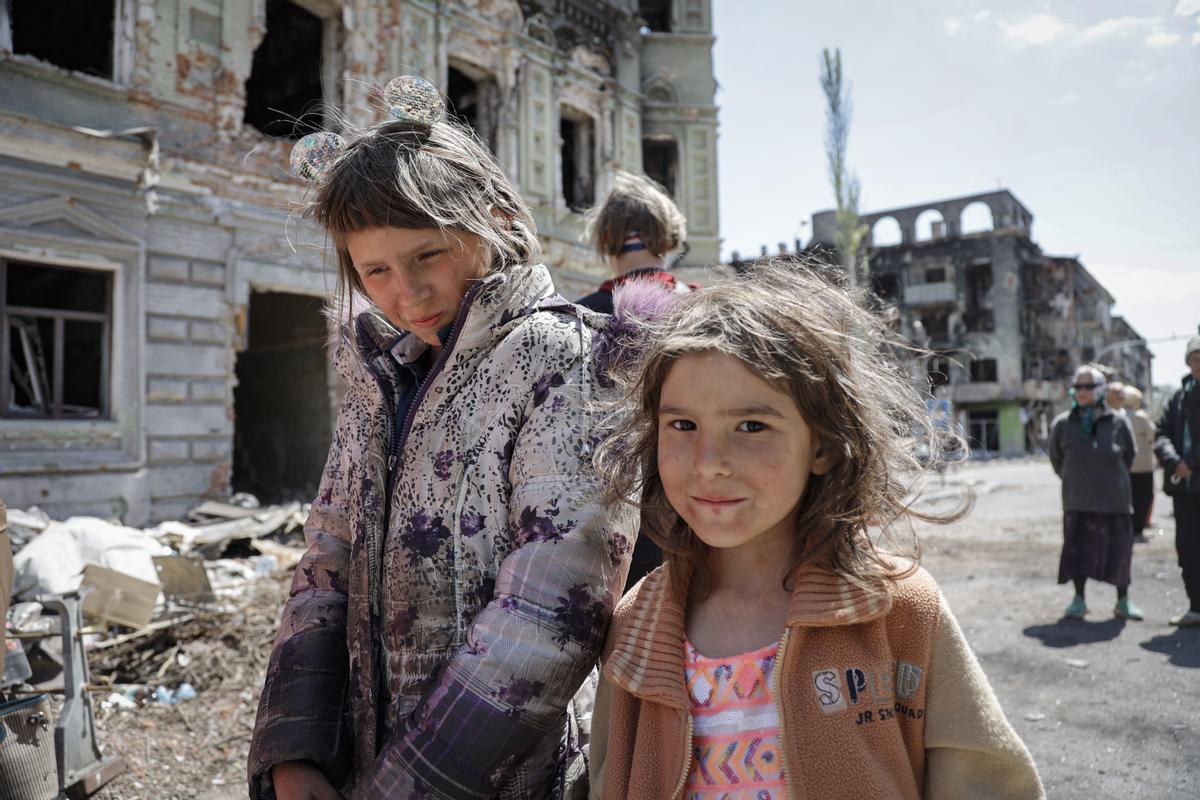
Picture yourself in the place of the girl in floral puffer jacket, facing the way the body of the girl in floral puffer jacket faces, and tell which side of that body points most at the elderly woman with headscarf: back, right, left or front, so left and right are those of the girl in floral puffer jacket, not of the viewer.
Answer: back

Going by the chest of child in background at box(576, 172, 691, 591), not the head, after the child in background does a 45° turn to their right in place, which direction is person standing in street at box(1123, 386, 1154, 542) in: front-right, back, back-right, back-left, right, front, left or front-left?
front

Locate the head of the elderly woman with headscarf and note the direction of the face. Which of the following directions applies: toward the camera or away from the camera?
toward the camera

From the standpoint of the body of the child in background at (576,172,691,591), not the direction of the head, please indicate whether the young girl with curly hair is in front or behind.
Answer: behind

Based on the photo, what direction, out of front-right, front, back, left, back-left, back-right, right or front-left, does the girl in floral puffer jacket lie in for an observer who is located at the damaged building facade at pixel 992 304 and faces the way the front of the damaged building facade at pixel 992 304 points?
front-left

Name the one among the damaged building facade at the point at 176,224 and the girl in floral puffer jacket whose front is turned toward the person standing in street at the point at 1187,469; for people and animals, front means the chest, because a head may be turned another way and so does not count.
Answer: the damaged building facade

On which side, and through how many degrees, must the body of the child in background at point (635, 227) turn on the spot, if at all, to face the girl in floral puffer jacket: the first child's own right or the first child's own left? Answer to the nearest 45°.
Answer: approximately 180°

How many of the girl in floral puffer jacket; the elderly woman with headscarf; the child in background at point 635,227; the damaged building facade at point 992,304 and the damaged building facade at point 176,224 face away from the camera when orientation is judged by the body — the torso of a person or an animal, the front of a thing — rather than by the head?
1

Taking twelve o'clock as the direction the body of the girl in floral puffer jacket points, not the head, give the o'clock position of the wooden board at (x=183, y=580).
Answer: The wooden board is roughly at 4 o'clock from the girl in floral puffer jacket.

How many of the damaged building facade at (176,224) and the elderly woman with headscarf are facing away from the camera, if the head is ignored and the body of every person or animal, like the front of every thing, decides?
0

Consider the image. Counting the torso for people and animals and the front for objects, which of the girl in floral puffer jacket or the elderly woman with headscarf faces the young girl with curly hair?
the elderly woman with headscarf

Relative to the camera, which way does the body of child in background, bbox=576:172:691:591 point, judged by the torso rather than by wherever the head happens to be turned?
away from the camera

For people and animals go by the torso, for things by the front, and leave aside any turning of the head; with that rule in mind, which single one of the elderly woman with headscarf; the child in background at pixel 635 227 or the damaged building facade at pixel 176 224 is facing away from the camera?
the child in background

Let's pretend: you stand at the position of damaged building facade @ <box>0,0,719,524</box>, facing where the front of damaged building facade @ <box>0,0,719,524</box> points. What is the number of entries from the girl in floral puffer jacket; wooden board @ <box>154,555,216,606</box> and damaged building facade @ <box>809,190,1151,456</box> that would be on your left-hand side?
1

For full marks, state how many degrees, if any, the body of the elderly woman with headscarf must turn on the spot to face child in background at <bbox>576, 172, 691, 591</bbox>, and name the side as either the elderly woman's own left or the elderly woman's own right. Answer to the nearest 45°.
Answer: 0° — they already face them
